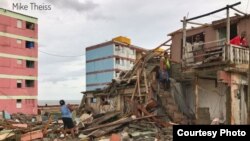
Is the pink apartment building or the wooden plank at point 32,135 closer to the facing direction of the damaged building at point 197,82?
the wooden plank

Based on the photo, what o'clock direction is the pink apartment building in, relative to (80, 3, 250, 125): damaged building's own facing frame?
The pink apartment building is roughly at 3 o'clock from the damaged building.

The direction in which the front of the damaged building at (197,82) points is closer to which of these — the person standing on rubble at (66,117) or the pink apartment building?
the person standing on rubble

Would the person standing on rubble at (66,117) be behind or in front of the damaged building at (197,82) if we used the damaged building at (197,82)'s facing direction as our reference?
in front

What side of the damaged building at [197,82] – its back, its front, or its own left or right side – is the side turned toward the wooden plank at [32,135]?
front
